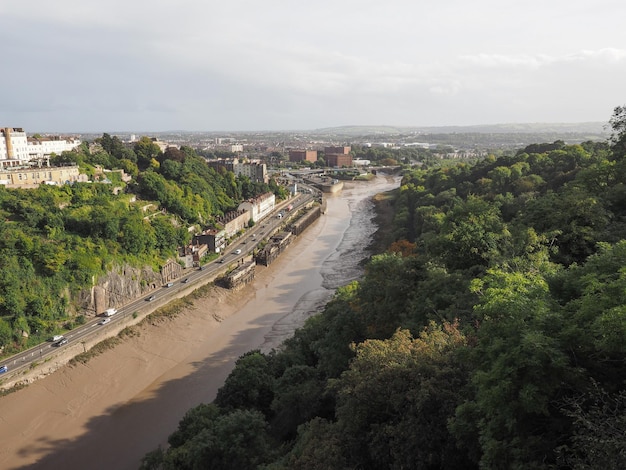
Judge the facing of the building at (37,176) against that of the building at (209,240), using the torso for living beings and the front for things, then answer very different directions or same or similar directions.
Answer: same or similar directions

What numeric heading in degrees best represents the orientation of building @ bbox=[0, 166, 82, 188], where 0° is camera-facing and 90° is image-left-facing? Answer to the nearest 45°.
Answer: approximately 315°

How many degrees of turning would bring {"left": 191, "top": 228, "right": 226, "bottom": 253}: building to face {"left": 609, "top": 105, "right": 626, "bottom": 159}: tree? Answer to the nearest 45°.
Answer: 0° — it already faces it

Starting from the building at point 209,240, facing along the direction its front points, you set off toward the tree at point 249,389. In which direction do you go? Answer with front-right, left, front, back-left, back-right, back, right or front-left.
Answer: front-right

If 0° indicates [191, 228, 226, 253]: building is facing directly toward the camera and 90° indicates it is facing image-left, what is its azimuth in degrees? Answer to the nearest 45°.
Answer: approximately 315°

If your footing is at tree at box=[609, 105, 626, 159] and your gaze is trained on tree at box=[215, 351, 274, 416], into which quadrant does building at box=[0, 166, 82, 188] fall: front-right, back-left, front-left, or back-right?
front-right

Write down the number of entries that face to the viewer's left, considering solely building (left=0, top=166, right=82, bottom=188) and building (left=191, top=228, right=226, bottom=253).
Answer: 0

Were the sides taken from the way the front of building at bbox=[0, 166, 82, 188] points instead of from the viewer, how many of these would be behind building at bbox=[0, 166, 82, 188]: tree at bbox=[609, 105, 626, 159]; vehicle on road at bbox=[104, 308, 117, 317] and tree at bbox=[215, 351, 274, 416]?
0
